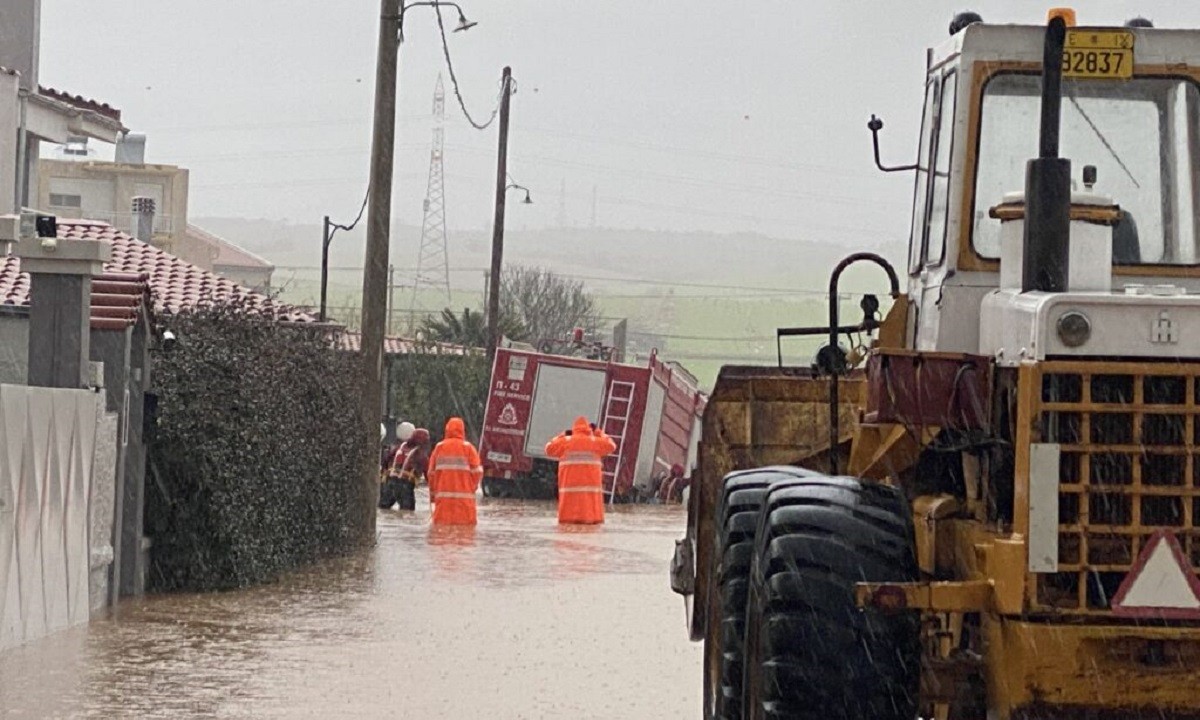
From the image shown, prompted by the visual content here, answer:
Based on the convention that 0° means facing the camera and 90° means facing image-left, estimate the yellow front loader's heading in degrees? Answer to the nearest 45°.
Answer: approximately 180°

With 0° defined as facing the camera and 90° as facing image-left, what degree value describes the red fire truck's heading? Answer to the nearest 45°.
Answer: approximately 225°

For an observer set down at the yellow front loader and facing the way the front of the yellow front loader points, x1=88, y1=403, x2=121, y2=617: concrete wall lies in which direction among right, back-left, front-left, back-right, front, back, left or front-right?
front-left

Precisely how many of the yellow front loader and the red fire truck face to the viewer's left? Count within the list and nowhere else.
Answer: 0

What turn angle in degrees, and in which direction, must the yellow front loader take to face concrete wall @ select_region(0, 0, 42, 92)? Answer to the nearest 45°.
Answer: approximately 45° to its left

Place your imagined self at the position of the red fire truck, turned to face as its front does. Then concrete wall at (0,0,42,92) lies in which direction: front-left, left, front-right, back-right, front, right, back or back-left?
back

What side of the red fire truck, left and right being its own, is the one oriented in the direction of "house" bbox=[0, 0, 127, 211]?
back
